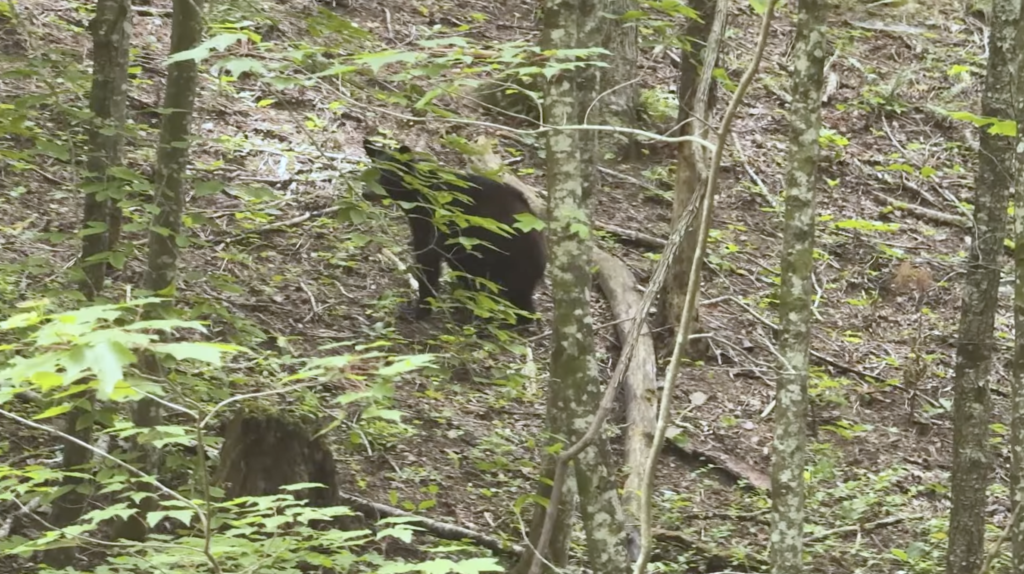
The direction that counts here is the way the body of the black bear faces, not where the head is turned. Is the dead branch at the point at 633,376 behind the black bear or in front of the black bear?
behind

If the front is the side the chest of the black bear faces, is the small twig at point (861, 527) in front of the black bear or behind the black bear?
behind

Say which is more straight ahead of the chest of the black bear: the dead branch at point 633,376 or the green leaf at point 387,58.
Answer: the green leaf

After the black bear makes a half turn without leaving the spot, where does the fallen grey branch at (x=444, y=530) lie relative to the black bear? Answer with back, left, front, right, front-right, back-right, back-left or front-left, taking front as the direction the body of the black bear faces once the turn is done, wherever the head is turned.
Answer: right

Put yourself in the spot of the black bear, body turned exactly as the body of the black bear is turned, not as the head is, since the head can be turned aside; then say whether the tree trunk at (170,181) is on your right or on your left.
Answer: on your left

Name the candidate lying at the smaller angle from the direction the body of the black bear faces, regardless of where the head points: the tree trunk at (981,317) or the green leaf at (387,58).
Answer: the green leaf

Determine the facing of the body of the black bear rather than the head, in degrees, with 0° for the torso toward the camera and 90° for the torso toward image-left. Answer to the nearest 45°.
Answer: approximately 90°

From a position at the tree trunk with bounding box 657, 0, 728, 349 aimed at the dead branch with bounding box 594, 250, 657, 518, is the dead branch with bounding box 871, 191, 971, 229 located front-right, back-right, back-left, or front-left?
back-left

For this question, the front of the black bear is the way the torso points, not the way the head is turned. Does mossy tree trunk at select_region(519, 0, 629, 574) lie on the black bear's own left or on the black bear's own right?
on the black bear's own left

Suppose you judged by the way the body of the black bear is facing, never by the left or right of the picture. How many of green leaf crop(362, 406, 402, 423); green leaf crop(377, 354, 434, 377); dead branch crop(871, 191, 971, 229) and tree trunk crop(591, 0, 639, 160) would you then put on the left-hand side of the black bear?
2
